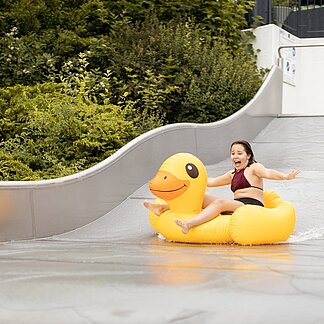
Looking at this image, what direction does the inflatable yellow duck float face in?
to the viewer's left

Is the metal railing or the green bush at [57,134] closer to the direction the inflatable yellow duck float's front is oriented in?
the green bush

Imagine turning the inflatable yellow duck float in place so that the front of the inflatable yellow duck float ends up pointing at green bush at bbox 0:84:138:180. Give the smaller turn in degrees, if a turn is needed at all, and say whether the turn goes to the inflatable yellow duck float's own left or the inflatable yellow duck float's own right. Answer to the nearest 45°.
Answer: approximately 45° to the inflatable yellow duck float's own right

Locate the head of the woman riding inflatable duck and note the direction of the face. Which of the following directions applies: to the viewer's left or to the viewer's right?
to the viewer's left

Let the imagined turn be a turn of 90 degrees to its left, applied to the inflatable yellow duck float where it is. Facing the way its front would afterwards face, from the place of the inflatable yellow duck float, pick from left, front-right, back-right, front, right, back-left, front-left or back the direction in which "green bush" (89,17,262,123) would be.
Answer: back

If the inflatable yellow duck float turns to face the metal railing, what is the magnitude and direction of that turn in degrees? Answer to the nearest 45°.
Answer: approximately 90° to its right
